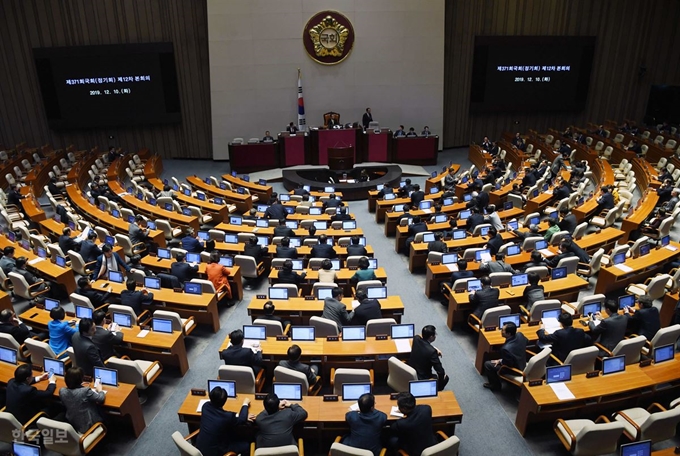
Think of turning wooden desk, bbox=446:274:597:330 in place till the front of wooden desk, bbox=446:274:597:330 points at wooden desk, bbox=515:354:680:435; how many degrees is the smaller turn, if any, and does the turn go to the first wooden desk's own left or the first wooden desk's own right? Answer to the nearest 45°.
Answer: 0° — it already faces it

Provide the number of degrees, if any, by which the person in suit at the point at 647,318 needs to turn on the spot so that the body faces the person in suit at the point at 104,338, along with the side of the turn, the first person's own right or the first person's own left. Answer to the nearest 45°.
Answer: approximately 90° to the first person's own left

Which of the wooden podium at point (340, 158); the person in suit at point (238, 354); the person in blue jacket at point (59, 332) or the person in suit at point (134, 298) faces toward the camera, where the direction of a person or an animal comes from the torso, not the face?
the wooden podium

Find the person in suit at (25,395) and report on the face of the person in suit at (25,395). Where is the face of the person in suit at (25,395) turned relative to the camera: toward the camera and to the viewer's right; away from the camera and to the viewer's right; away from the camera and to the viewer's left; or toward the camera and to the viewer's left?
away from the camera and to the viewer's right

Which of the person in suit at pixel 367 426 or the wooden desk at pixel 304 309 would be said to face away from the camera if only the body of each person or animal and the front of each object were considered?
the person in suit

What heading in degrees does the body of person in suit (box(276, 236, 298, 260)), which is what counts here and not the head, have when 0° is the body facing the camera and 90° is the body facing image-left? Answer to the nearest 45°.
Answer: approximately 180°

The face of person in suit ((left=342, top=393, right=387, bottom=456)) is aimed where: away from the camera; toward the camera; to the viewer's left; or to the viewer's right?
away from the camera

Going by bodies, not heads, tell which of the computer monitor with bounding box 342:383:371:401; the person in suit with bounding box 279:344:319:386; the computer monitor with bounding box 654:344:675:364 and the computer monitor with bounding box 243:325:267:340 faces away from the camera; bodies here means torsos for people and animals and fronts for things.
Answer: the person in suit

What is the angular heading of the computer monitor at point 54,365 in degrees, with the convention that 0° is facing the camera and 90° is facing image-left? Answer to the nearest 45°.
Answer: approximately 45°

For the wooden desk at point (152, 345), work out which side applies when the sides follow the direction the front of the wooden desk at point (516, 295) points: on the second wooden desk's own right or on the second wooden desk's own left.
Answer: on the second wooden desk's own right

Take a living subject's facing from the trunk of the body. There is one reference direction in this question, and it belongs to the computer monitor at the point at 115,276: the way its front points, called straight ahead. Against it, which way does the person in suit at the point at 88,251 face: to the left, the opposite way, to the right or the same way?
the opposite way

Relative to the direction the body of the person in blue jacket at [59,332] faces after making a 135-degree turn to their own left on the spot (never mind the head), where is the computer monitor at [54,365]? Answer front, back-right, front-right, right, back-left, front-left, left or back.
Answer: left

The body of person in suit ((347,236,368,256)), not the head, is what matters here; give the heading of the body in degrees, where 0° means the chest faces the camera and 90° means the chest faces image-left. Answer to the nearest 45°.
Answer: approximately 180°

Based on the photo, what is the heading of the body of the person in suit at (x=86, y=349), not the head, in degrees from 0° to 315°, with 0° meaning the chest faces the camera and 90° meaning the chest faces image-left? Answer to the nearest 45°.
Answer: approximately 225°

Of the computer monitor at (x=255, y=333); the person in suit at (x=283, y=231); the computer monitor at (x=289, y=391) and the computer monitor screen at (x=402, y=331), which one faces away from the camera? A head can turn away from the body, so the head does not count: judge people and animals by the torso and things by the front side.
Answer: the person in suit

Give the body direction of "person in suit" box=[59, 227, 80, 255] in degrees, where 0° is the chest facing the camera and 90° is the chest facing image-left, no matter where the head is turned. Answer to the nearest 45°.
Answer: approximately 225°
